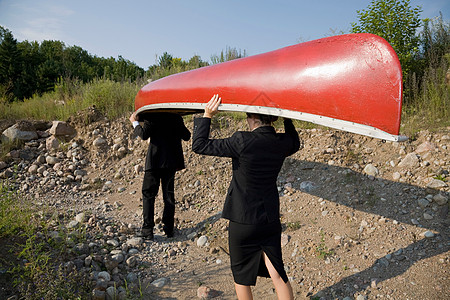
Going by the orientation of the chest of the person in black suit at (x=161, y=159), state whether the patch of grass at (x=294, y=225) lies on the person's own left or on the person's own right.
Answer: on the person's own right

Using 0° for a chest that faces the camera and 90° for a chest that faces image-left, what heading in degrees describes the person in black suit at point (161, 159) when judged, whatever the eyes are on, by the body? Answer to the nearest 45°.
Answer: approximately 180°

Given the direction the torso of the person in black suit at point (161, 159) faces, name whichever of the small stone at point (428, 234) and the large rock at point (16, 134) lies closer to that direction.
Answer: the large rock

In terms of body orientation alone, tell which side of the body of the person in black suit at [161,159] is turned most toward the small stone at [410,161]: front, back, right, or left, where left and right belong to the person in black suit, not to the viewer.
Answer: right

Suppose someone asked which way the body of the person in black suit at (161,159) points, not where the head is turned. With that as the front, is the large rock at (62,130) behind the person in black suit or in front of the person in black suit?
in front

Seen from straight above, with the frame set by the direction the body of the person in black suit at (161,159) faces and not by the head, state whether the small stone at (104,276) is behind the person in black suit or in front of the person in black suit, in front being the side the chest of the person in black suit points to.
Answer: behind

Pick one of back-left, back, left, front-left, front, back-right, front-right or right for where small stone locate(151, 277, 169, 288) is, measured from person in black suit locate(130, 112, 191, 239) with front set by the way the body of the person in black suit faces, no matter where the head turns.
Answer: back

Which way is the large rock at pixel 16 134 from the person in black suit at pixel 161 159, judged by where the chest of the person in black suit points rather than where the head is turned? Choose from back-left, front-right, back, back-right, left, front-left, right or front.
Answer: front-left

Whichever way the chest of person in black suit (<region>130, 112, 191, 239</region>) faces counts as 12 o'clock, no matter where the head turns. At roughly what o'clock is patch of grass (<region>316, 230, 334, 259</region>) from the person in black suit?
The patch of grass is roughly at 4 o'clock from the person in black suit.
